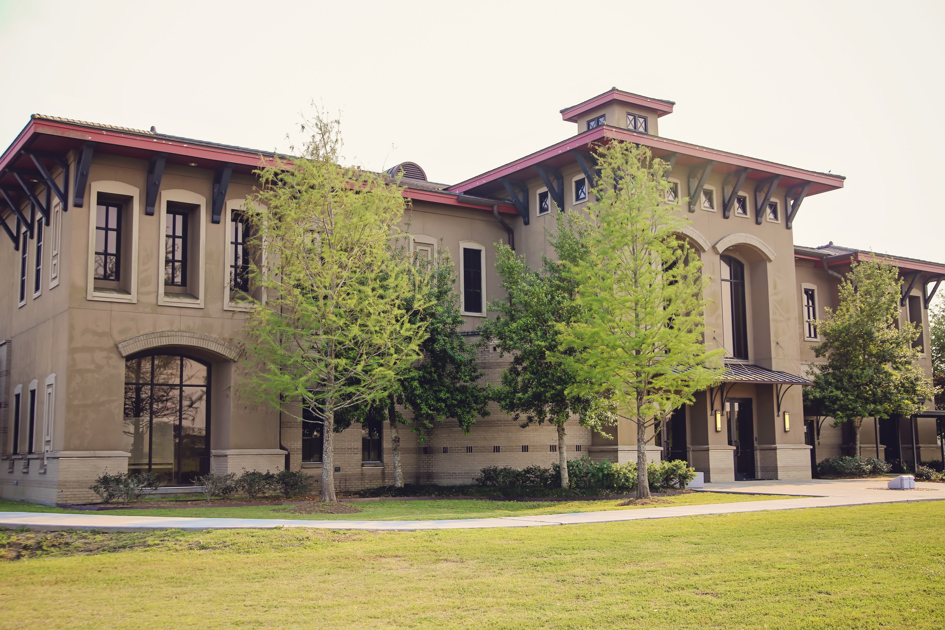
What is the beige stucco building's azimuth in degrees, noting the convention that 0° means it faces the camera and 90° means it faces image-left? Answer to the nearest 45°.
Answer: approximately 315°

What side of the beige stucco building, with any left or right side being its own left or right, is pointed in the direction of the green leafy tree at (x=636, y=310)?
front

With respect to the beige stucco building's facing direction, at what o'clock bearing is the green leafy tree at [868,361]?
The green leafy tree is roughly at 10 o'clock from the beige stucco building.
